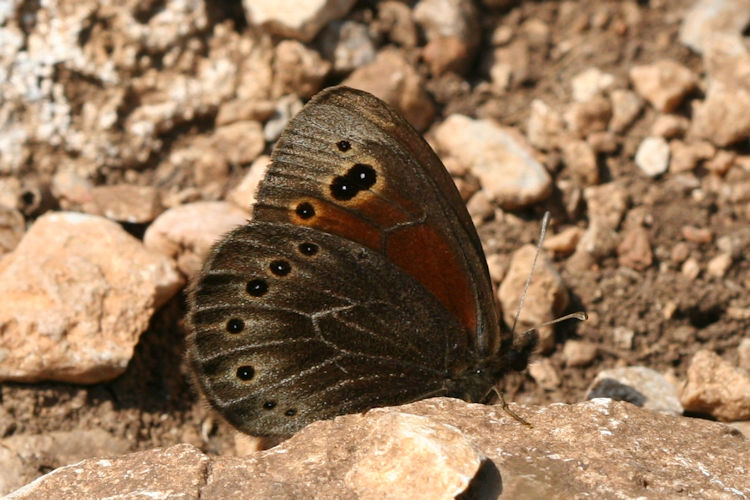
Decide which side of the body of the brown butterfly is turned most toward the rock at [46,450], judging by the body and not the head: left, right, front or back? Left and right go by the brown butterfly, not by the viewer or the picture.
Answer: back

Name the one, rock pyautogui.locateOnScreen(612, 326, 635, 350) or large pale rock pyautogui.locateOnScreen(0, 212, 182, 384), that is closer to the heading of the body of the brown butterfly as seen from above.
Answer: the rock

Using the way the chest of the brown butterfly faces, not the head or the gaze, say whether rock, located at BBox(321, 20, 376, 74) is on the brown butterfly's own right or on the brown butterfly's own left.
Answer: on the brown butterfly's own left

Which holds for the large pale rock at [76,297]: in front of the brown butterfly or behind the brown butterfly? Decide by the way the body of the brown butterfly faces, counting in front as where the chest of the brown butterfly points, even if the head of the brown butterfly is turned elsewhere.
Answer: behind

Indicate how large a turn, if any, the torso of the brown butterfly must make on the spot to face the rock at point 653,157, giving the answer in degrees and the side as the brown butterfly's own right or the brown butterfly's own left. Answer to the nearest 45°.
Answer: approximately 45° to the brown butterfly's own left

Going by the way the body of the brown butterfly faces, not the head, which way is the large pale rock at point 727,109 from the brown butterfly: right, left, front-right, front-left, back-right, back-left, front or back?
front-left

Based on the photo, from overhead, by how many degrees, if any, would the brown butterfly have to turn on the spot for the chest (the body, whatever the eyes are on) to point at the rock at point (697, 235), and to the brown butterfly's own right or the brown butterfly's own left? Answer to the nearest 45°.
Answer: approximately 45° to the brown butterfly's own left

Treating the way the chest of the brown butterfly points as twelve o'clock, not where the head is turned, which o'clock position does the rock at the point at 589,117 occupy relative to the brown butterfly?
The rock is roughly at 10 o'clock from the brown butterfly.

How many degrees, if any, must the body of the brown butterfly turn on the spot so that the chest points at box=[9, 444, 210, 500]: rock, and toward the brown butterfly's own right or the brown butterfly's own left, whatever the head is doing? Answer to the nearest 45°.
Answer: approximately 135° to the brown butterfly's own right

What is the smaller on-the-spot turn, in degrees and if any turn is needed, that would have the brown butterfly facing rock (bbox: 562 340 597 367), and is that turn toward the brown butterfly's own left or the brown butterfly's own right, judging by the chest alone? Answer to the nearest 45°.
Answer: approximately 45° to the brown butterfly's own left

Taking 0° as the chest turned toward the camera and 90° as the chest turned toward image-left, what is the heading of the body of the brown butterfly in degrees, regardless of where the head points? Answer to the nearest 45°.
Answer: approximately 270°

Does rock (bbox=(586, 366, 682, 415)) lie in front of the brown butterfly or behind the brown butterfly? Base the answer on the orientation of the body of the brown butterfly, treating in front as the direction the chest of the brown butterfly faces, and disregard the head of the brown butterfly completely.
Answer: in front

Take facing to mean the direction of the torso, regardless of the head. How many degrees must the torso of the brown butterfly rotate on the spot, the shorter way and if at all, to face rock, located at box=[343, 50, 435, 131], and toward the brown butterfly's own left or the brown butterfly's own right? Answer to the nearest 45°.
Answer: approximately 90° to the brown butterfly's own left
